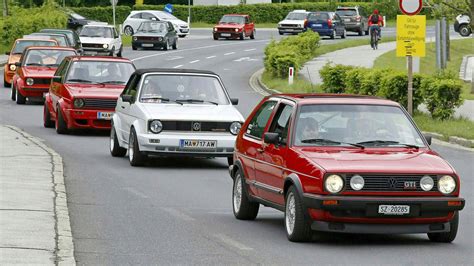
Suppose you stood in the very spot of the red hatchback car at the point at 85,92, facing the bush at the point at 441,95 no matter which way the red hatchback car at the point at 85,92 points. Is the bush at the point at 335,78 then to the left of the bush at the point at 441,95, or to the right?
left

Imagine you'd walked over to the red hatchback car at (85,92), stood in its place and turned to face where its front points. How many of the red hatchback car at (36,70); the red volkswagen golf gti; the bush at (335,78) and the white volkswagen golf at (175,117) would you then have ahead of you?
2

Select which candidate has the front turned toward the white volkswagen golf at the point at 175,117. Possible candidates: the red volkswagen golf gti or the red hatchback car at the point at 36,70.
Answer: the red hatchback car

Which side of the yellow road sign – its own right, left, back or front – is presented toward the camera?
front

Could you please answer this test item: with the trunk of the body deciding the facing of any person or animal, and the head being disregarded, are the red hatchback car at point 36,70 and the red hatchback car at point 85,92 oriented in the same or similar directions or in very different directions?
same or similar directions

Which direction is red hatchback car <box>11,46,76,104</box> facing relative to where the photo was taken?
toward the camera

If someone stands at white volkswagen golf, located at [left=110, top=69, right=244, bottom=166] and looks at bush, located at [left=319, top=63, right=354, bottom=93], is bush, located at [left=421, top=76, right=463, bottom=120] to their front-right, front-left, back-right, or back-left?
front-right

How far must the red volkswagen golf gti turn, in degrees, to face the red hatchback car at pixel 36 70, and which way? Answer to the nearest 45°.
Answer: approximately 135° to its left

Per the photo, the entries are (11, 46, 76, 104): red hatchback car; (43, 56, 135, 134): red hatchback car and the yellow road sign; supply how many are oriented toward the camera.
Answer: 3

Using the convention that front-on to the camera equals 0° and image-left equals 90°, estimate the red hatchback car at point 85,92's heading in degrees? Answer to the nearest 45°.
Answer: approximately 0°

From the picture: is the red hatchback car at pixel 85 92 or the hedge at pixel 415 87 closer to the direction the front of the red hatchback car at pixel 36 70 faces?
the red hatchback car

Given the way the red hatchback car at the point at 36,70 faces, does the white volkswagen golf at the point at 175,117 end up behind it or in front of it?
in front

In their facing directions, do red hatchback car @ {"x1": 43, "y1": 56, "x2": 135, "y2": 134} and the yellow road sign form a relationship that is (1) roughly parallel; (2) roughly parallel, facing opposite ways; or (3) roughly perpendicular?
roughly parallel

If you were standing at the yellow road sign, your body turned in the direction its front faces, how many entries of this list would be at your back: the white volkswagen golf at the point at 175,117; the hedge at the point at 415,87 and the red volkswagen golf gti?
1

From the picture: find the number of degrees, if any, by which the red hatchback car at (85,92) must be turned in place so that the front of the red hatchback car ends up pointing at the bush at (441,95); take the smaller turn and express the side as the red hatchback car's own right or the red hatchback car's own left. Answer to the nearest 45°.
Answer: approximately 90° to the red hatchback car's own left

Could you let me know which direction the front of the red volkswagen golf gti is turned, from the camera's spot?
facing the viewer and to the right of the viewer
